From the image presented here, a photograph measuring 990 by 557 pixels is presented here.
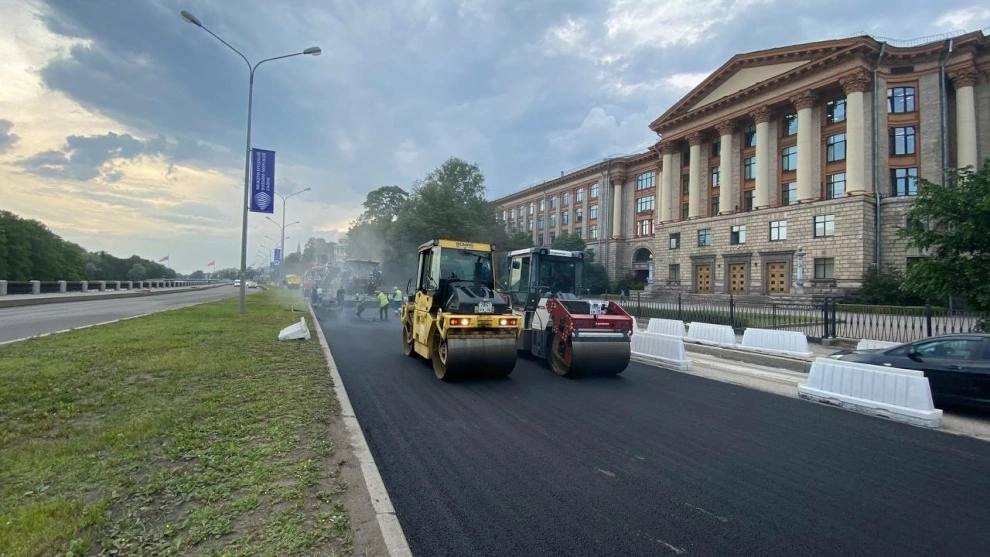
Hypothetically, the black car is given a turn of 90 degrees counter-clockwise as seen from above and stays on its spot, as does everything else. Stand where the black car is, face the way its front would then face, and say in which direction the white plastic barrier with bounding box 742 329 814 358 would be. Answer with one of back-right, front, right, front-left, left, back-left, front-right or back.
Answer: back-right

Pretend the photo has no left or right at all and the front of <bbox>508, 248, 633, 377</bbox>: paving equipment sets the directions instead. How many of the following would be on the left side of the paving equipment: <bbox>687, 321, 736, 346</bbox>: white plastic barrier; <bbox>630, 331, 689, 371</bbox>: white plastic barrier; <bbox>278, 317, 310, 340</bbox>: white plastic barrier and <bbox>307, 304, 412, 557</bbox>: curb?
2

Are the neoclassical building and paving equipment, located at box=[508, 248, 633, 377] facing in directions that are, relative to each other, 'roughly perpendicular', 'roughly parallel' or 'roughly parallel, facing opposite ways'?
roughly perpendicular

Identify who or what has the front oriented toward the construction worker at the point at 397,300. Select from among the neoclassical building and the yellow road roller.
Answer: the neoclassical building

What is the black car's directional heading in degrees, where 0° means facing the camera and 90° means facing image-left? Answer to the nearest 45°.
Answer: approximately 90°

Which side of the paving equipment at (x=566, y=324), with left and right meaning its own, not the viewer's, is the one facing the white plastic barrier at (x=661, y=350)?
left

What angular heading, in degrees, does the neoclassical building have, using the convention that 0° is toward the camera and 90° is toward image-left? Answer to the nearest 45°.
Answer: approximately 45°

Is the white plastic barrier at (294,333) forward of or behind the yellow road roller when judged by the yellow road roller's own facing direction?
behind
